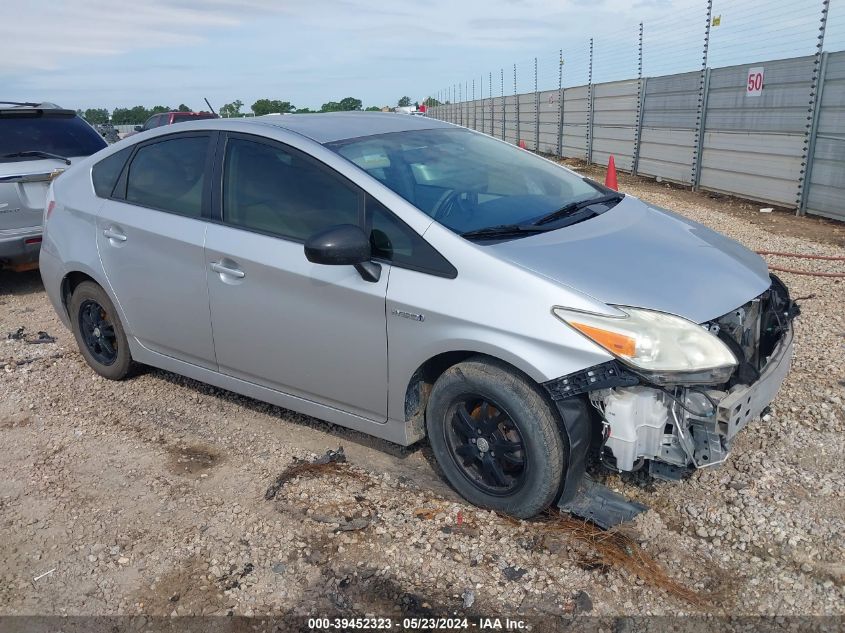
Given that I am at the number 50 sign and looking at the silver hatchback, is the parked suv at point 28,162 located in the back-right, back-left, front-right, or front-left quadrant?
front-right

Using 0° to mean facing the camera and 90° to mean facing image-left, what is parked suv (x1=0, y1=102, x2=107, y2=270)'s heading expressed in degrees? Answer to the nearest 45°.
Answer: approximately 180°

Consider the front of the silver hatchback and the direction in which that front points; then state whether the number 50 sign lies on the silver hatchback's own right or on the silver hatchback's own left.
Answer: on the silver hatchback's own left

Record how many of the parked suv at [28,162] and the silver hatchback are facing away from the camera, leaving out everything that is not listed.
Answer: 1

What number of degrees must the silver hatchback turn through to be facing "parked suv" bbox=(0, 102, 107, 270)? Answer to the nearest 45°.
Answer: approximately 180°

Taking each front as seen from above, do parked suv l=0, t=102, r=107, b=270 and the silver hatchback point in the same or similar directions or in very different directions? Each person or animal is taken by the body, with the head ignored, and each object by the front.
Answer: very different directions

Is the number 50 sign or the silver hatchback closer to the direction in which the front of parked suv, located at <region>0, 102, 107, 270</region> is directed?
the number 50 sign

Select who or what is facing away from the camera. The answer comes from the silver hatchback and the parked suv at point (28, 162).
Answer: the parked suv

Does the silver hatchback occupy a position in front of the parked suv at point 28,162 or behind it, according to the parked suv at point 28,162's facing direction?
behind

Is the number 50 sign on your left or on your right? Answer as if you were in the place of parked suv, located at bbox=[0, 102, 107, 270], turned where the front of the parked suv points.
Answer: on your right
